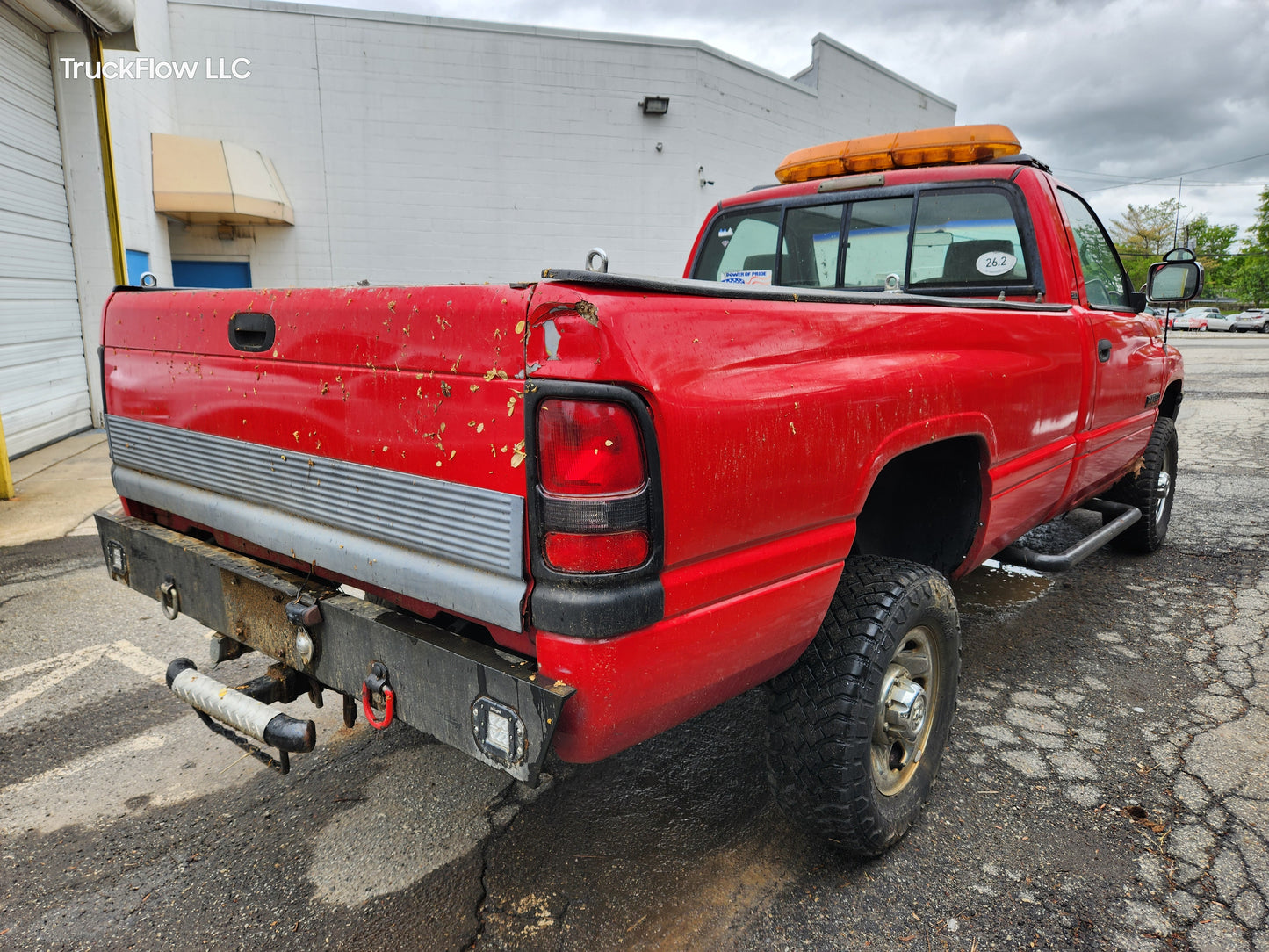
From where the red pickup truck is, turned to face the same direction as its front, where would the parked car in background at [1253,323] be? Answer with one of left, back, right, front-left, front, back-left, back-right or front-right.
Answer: front

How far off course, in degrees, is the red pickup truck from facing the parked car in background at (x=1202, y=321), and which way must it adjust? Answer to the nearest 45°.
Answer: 0° — it already faces it

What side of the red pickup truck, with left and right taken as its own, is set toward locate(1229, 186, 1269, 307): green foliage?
front

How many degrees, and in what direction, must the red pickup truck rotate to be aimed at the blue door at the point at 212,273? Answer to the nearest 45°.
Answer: approximately 90° to its left

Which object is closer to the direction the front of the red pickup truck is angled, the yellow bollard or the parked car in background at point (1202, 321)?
the parked car in background

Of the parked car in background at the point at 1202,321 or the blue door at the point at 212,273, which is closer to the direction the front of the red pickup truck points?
the parked car in background

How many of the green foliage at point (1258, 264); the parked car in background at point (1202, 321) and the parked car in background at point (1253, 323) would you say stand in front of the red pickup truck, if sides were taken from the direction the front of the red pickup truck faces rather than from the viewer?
3

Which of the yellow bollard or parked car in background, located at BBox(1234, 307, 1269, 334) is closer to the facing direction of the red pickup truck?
the parked car in background

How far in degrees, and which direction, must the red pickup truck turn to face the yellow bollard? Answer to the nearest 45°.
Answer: approximately 90° to its left

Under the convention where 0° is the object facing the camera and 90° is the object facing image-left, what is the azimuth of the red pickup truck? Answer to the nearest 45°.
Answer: approximately 225°

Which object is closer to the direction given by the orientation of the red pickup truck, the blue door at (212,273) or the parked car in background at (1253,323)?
the parked car in background
